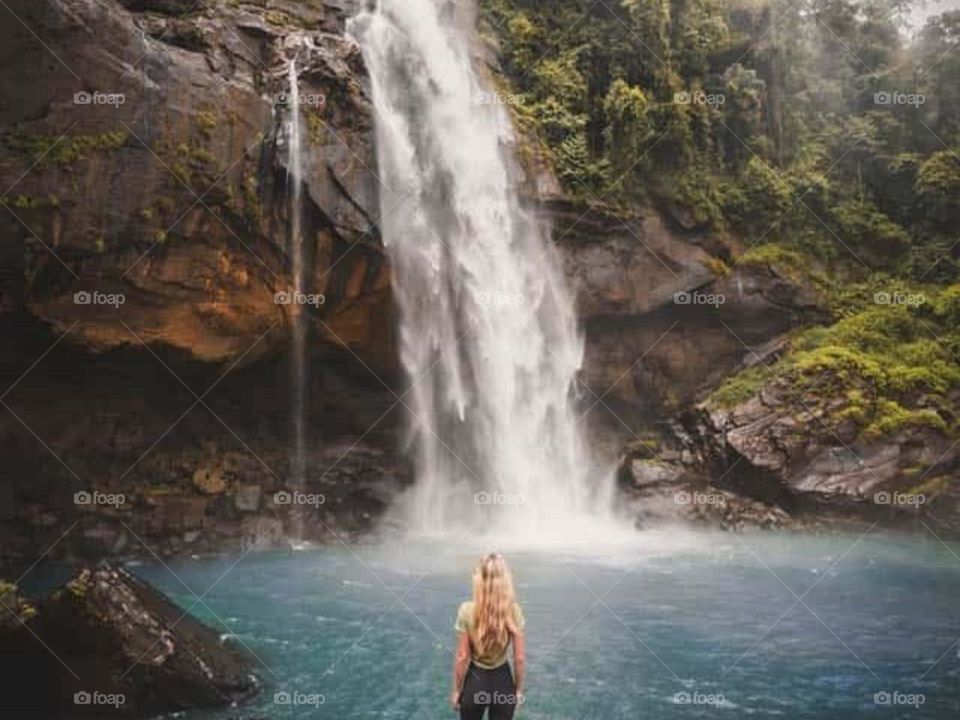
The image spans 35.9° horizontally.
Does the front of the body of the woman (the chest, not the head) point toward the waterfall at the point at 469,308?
yes

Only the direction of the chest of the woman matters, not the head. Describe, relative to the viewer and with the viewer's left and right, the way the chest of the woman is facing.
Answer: facing away from the viewer

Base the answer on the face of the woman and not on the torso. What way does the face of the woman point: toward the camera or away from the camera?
away from the camera

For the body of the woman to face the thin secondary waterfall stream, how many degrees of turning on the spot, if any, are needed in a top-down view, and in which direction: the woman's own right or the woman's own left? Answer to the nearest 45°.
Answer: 0° — they already face it

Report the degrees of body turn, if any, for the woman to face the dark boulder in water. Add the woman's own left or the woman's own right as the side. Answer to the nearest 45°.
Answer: approximately 45° to the woman's own left
